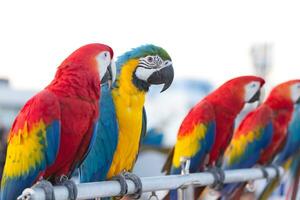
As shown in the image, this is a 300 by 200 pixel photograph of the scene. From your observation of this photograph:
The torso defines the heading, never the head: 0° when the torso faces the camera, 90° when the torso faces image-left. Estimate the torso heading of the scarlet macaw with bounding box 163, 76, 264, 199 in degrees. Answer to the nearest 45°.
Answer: approximately 270°

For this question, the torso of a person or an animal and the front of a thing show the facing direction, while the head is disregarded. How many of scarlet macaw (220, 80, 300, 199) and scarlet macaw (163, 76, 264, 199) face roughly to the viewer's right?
2

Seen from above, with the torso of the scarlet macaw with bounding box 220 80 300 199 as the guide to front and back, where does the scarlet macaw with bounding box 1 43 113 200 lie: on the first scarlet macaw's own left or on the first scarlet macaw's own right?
on the first scarlet macaw's own right

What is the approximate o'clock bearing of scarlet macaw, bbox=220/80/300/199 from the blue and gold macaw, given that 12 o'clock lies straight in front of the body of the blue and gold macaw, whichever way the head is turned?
The scarlet macaw is roughly at 9 o'clock from the blue and gold macaw.

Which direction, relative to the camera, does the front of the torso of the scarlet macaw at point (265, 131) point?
to the viewer's right

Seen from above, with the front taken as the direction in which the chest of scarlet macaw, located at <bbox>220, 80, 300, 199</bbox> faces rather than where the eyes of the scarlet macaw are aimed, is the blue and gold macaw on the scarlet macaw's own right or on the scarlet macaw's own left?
on the scarlet macaw's own right
